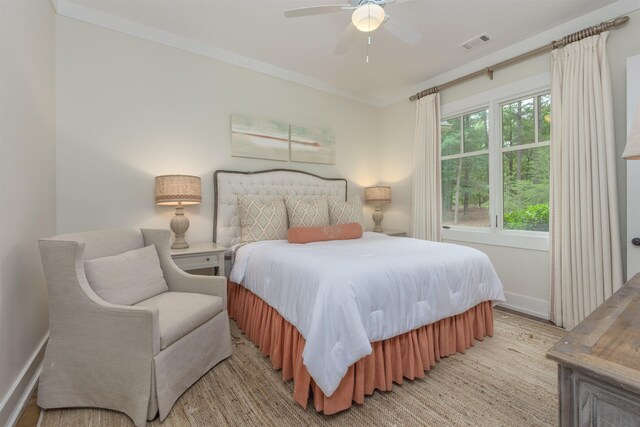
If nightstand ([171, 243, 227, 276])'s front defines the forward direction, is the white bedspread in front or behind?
in front

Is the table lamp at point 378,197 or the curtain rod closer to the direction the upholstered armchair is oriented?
the curtain rod

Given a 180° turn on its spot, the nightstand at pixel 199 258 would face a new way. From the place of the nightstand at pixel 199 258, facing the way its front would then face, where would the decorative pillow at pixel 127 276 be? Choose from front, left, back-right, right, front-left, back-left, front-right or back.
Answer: left

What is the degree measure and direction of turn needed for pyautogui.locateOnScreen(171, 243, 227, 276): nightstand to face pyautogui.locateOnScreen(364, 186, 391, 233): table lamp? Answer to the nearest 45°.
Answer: approximately 45° to its left

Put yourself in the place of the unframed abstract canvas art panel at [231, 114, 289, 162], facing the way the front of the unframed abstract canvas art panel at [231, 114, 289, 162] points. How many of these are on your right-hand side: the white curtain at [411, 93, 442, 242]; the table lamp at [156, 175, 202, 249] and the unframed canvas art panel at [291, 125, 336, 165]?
1

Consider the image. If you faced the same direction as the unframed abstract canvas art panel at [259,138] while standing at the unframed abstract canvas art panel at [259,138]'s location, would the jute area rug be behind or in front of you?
in front

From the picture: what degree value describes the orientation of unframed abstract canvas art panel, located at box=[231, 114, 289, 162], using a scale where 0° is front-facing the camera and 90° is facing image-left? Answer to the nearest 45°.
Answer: approximately 315°

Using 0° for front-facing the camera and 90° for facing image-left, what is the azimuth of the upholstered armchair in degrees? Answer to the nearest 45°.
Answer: approximately 315°

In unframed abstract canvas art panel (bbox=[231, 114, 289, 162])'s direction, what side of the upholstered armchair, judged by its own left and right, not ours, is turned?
left
